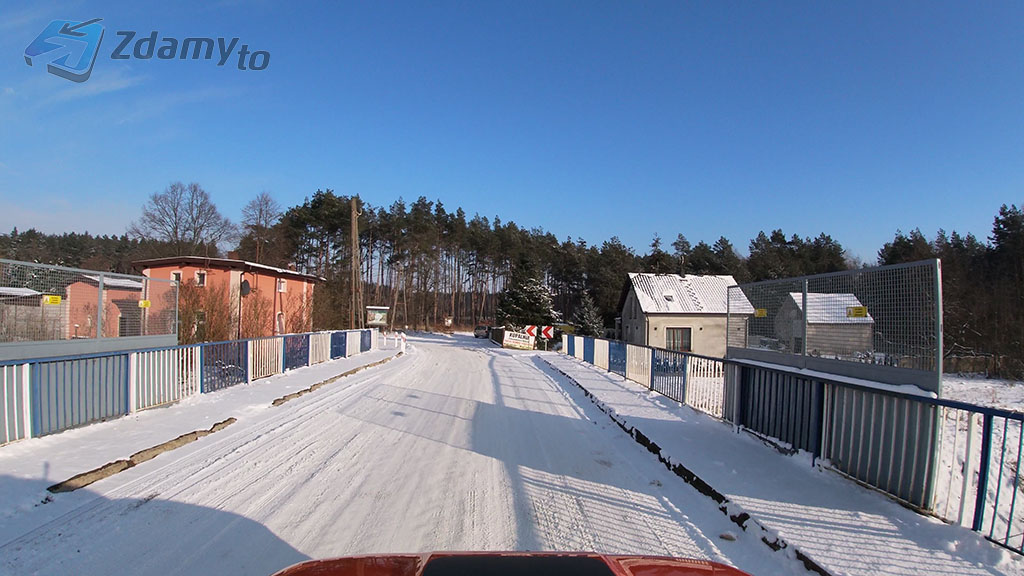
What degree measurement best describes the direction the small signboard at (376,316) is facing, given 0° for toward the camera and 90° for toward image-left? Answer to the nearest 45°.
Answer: approximately 0°

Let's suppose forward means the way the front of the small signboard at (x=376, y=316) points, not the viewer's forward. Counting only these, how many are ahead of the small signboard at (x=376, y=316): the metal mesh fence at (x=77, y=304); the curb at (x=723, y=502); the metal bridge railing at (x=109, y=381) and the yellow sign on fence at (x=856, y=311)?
4

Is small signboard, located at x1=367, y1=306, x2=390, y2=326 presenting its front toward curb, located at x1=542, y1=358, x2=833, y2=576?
yes

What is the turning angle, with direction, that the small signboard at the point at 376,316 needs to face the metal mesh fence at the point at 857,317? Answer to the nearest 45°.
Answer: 0° — it already faces it

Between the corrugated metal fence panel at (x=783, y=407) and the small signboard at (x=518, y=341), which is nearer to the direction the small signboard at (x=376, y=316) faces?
the corrugated metal fence panel

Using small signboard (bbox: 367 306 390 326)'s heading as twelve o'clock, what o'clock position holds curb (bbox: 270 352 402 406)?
The curb is roughly at 12 o'clock from the small signboard.
